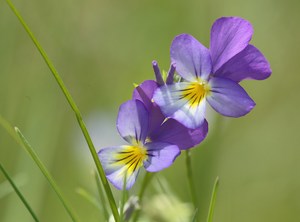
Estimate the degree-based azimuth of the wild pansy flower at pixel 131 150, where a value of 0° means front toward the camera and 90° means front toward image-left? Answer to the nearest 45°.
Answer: approximately 0°
